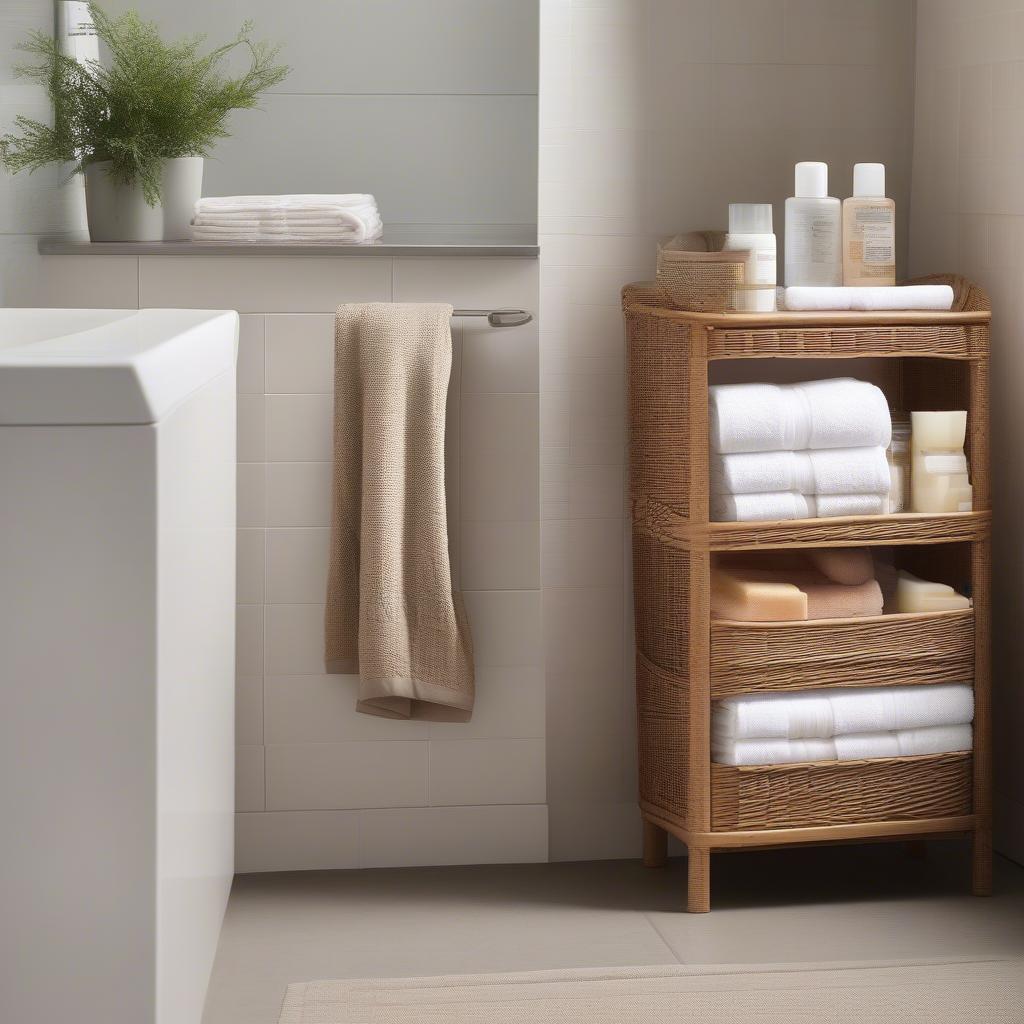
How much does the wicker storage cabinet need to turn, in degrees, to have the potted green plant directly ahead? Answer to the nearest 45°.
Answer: approximately 90° to its right

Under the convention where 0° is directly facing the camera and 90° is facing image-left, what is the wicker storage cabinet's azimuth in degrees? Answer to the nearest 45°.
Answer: approximately 0°

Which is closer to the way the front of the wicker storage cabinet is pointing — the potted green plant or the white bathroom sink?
the white bathroom sink
